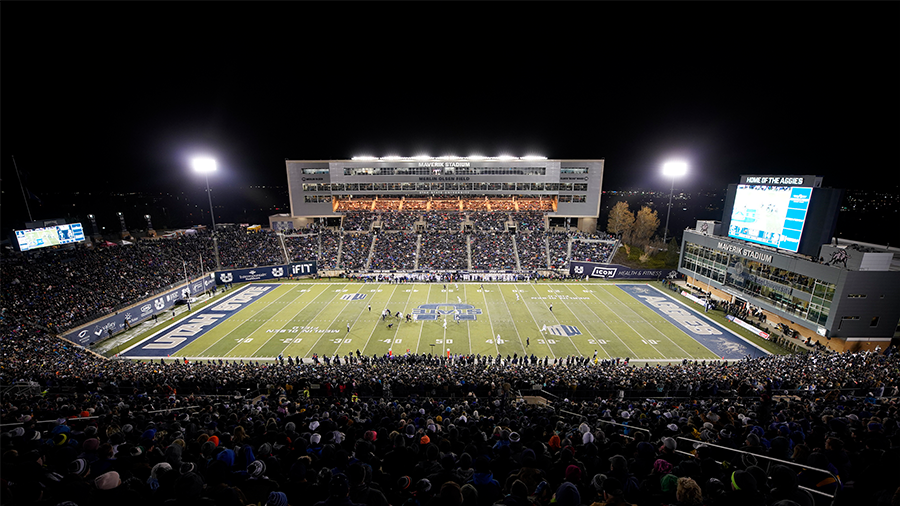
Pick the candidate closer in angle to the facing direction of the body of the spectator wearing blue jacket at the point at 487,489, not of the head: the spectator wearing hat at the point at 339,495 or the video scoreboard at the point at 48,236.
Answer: the video scoreboard

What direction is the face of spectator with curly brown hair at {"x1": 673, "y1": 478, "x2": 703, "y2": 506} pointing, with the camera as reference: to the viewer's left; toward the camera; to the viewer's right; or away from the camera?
away from the camera

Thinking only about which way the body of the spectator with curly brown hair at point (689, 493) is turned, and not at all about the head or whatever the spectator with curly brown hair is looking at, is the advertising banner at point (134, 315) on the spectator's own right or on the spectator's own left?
on the spectator's own left

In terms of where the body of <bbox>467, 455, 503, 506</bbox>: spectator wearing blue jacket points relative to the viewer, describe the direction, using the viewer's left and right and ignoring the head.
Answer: facing away from the viewer

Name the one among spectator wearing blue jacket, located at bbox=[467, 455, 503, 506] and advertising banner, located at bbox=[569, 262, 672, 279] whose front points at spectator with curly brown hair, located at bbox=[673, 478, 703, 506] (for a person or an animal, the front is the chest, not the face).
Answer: the advertising banner

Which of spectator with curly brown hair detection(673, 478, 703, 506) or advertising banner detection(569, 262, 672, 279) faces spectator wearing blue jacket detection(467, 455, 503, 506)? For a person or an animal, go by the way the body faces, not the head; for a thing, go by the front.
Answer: the advertising banner

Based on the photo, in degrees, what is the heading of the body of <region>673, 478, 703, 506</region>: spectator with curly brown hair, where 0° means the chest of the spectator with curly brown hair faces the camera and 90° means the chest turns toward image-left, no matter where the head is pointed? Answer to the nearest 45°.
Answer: approximately 180°

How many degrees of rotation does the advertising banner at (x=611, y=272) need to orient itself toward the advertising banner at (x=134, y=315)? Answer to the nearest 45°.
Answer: approximately 45° to its right

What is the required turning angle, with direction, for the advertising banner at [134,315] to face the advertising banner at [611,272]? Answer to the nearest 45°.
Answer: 0° — it already faces it

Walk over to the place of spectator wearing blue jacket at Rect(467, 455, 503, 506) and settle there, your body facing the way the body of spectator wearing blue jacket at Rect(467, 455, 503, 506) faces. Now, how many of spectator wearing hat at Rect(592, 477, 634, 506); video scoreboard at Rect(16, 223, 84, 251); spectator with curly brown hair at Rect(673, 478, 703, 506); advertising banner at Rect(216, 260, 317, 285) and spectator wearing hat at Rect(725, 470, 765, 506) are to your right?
3

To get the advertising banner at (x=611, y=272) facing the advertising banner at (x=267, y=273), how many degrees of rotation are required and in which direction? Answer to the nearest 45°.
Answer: approximately 45° to its right

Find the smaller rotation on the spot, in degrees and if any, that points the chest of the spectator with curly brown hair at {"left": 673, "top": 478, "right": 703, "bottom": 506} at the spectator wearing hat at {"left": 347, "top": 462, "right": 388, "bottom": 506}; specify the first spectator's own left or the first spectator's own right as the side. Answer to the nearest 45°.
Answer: approximately 135° to the first spectator's own left

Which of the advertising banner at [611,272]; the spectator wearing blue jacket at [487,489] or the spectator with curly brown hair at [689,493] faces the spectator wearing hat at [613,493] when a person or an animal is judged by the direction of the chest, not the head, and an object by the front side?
the advertising banner
